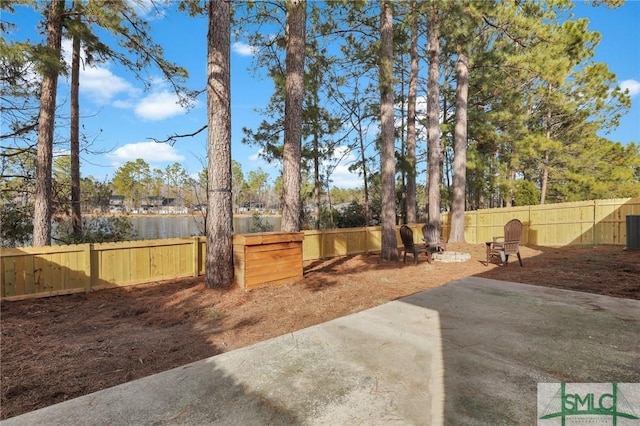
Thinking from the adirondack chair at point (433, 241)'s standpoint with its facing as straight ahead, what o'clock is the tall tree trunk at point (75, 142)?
The tall tree trunk is roughly at 4 o'clock from the adirondack chair.

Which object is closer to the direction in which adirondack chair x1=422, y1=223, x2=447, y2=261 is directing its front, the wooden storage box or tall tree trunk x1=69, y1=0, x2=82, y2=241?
the wooden storage box

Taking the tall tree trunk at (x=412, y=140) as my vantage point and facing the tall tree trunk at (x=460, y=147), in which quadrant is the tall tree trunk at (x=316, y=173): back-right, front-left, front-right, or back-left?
back-right

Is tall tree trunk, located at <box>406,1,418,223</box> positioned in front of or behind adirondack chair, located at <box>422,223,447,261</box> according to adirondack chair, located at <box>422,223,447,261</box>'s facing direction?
behind

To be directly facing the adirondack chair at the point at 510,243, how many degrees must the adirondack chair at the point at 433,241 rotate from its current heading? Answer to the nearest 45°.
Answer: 0° — it already faces it

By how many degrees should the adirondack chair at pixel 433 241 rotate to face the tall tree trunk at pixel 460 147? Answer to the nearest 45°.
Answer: approximately 135° to its left

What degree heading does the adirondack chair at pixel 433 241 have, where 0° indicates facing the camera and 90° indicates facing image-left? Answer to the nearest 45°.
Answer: approximately 315°

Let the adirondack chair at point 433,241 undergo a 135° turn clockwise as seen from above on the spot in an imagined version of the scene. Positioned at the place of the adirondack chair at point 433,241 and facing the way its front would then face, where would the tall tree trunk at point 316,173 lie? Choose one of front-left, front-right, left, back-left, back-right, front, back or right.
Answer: front-right

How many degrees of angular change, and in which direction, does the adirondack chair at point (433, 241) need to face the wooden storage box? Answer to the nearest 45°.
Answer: approximately 90° to its right

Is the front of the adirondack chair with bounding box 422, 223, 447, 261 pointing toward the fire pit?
yes

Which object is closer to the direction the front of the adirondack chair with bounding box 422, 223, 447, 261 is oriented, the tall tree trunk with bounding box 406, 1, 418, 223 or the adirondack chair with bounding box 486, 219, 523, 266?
the adirondack chair
